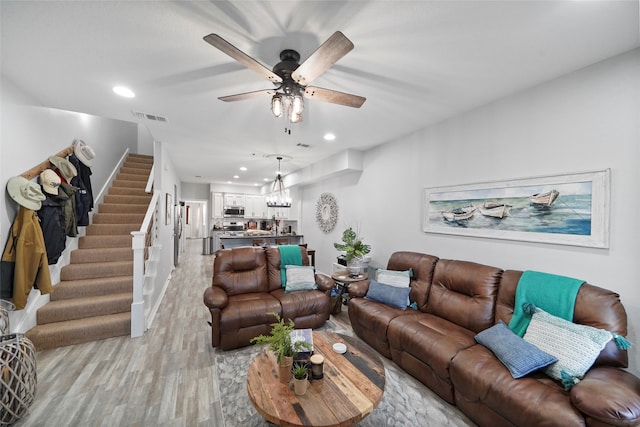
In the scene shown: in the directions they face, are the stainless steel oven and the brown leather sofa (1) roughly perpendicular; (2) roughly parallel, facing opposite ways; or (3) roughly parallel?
roughly perpendicular

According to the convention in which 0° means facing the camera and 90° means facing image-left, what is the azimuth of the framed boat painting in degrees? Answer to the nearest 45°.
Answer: approximately 45°

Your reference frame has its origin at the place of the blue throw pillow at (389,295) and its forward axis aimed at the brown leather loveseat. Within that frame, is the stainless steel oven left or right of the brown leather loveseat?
right

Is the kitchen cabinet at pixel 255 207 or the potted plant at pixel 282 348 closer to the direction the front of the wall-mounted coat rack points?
the potted plant

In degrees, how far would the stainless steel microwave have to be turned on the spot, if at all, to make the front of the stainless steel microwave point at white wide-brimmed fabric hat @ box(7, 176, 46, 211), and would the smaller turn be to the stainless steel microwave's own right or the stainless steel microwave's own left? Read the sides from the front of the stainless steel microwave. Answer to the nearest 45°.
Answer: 0° — it already faces it

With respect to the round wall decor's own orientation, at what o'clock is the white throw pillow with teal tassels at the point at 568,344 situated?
The white throw pillow with teal tassels is roughly at 10 o'clock from the round wall decor.

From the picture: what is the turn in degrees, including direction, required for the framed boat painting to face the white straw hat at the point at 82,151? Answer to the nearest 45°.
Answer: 0° — it already faces it

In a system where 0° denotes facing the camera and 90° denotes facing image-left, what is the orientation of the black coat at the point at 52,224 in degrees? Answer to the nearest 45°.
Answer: approximately 315°

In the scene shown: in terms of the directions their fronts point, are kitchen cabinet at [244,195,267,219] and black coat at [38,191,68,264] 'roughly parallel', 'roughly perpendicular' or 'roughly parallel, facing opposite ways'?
roughly perpendicular

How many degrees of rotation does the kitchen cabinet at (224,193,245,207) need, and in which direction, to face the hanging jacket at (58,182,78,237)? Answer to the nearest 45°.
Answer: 0° — it already faces it

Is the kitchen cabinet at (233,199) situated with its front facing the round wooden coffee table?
yes

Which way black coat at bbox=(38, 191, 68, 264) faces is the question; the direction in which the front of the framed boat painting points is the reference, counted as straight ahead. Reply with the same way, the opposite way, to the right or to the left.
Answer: the opposite way

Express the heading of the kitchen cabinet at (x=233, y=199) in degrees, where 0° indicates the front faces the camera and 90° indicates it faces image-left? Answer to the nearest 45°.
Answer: approximately 0°
